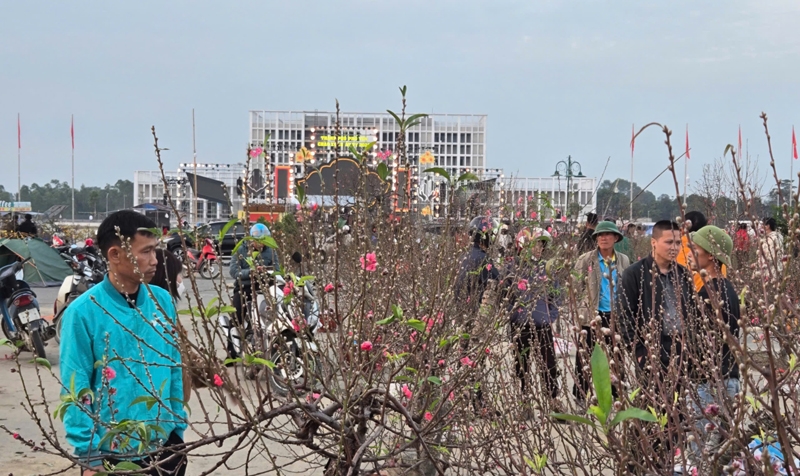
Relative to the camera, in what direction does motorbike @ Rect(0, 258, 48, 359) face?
facing away from the viewer and to the left of the viewer

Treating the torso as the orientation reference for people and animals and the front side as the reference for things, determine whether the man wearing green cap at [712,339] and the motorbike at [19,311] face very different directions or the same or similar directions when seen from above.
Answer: same or similar directions

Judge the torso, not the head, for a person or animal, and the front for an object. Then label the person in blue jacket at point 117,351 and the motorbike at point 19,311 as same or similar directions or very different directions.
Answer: very different directions

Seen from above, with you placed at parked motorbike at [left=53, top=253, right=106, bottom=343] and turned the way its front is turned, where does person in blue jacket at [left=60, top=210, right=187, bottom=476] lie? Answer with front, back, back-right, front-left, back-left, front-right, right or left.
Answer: front-left

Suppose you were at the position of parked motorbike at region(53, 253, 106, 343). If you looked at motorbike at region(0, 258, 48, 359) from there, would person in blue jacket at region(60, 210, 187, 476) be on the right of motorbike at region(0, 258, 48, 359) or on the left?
left

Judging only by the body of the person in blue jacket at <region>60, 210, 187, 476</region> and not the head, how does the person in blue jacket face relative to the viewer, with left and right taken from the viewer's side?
facing the viewer and to the right of the viewer
